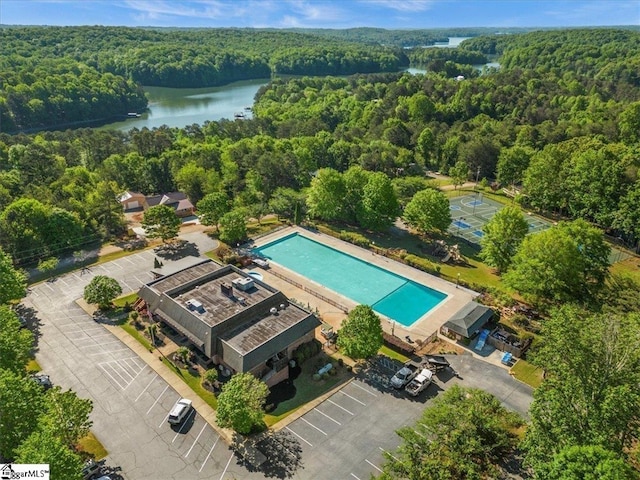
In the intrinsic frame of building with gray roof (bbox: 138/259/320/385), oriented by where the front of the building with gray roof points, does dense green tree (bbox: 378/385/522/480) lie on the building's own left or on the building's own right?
on the building's own left

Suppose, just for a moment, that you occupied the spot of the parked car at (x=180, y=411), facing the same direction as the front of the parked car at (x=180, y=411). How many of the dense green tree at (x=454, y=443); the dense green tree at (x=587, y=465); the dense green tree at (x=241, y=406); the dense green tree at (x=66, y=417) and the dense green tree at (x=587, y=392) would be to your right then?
4

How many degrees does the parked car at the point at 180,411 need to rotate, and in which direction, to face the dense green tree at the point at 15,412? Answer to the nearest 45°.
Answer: approximately 135° to its left

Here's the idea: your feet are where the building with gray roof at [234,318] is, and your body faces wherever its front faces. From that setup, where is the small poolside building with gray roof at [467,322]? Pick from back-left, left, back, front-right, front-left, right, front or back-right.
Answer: back-left

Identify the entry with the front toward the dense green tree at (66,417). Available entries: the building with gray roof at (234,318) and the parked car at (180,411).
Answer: the building with gray roof

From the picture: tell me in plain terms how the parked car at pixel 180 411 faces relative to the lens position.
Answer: facing away from the viewer and to the right of the viewer

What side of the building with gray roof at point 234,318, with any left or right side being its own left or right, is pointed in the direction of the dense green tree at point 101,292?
right

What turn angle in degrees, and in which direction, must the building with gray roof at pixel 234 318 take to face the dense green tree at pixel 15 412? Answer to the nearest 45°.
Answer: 0° — it already faces it

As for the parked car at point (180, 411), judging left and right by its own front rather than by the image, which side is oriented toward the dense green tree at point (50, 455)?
back

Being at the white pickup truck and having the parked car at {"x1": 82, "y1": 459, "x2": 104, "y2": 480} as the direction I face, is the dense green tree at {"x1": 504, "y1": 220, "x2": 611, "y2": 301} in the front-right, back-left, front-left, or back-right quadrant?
back-right

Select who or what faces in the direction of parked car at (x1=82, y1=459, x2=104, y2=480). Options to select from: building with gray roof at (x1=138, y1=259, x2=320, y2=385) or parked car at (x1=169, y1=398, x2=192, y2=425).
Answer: the building with gray roof

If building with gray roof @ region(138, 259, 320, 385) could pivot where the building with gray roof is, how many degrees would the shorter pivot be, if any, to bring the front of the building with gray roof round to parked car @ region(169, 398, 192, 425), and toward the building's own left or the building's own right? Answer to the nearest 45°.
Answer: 0° — it already faces it

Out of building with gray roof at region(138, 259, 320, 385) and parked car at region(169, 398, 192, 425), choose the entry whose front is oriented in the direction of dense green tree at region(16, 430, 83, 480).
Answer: the building with gray roof

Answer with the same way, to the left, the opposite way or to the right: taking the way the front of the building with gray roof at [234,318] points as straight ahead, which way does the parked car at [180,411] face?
the opposite way

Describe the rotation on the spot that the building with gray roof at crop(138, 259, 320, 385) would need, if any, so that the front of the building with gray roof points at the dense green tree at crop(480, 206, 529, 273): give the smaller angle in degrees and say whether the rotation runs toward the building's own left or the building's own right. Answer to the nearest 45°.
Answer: approximately 135° to the building's own left

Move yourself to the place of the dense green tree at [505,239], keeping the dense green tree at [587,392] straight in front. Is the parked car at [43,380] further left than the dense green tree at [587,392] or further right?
right

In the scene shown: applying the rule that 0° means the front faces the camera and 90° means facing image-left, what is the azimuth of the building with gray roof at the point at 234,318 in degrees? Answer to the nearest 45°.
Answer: approximately 45°

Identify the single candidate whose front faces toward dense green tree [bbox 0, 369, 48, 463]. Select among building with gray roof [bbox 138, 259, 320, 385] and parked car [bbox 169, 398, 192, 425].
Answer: the building with gray roof
